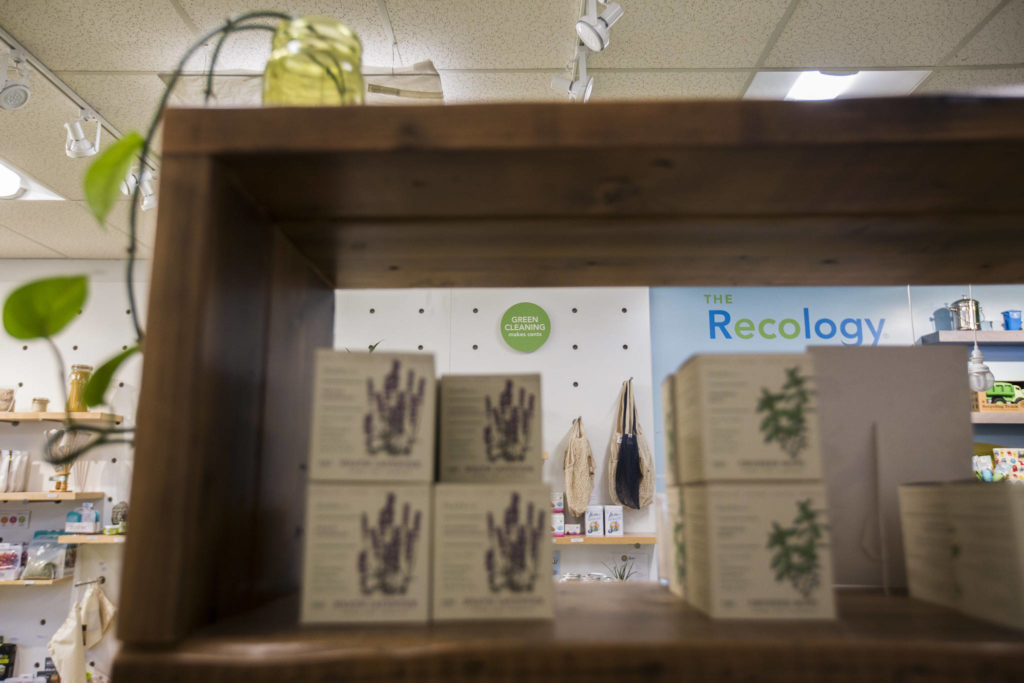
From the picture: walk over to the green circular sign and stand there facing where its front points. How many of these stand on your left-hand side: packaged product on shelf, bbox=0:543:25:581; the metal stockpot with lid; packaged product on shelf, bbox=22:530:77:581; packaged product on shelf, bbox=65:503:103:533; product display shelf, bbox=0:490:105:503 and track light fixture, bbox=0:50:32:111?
1

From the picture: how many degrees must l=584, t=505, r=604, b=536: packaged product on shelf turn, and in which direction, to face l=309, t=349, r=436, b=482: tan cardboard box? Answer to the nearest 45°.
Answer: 0° — it already faces it

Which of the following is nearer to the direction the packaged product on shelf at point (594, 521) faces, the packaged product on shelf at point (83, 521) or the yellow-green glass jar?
the yellow-green glass jar

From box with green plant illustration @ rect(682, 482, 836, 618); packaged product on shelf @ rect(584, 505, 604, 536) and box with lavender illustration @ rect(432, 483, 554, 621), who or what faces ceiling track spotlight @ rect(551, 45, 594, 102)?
the packaged product on shelf

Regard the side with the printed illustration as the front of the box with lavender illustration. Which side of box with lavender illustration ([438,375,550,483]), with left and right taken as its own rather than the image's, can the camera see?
front

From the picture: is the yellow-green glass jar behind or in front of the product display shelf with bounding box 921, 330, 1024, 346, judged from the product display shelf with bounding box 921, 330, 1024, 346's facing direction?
in front

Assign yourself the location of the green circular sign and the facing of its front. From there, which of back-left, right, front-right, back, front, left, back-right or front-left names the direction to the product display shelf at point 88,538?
right

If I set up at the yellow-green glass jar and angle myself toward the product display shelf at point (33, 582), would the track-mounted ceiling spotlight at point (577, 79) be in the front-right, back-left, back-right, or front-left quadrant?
front-right

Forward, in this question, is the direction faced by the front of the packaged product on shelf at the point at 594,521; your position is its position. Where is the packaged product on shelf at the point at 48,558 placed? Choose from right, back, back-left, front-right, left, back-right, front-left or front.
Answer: right

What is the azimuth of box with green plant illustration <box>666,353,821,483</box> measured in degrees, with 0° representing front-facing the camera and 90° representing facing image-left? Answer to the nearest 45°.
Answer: approximately 0°

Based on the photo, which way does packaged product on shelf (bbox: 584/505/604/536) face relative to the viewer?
toward the camera

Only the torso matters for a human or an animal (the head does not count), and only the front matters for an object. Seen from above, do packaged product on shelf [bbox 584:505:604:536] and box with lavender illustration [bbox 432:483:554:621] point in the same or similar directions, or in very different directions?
same or similar directions

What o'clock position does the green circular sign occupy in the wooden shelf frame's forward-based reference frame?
The green circular sign is roughly at 6 o'clock from the wooden shelf frame.

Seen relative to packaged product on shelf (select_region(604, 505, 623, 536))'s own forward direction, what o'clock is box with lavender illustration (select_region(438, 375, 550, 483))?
The box with lavender illustration is roughly at 12 o'clock from the packaged product on shelf.

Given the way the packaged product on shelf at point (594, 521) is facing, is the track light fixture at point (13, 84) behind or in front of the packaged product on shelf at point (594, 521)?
in front

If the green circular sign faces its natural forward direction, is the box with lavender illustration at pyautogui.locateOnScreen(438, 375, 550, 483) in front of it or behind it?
in front

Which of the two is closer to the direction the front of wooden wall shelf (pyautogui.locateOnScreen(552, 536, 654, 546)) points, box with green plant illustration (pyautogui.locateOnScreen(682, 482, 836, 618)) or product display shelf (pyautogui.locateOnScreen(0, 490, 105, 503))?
the box with green plant illustration
